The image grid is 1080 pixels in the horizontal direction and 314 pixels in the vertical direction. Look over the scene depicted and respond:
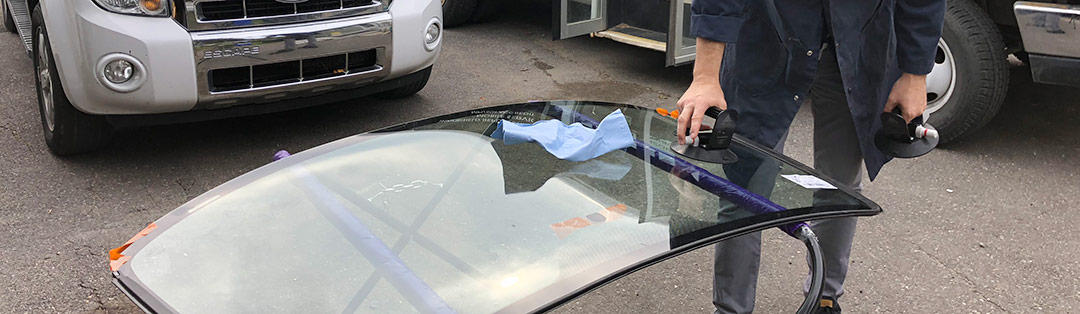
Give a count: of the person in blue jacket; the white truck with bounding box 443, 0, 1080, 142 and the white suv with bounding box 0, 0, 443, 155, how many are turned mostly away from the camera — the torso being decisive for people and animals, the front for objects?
0

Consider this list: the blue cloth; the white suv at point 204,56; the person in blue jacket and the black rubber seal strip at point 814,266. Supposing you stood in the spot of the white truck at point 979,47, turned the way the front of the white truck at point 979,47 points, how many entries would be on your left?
0

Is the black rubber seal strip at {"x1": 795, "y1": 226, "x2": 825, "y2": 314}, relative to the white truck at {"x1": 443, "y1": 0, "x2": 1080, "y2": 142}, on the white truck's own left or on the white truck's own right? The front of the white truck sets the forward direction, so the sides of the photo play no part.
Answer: on the white truck's own right

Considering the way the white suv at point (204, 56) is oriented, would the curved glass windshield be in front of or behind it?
in front

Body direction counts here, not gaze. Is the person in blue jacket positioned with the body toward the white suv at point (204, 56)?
no

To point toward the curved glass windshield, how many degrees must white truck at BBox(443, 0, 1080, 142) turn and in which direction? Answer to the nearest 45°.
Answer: approximately 90° to its right

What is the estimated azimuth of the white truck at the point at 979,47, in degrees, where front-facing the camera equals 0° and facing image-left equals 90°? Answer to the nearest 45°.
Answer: approximately 315°

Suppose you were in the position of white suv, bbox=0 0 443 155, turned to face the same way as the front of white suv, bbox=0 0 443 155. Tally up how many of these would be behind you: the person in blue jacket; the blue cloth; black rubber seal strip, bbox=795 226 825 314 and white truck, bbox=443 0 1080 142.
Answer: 0

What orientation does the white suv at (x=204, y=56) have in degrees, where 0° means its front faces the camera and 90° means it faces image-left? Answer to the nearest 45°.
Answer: approximately 315°

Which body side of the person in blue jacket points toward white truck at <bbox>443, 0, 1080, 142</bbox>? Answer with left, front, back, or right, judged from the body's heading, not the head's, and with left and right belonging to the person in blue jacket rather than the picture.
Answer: back

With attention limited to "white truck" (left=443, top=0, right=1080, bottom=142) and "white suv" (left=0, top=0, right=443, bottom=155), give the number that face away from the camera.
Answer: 0

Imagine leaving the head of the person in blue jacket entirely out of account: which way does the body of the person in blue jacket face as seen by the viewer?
toward the camera
